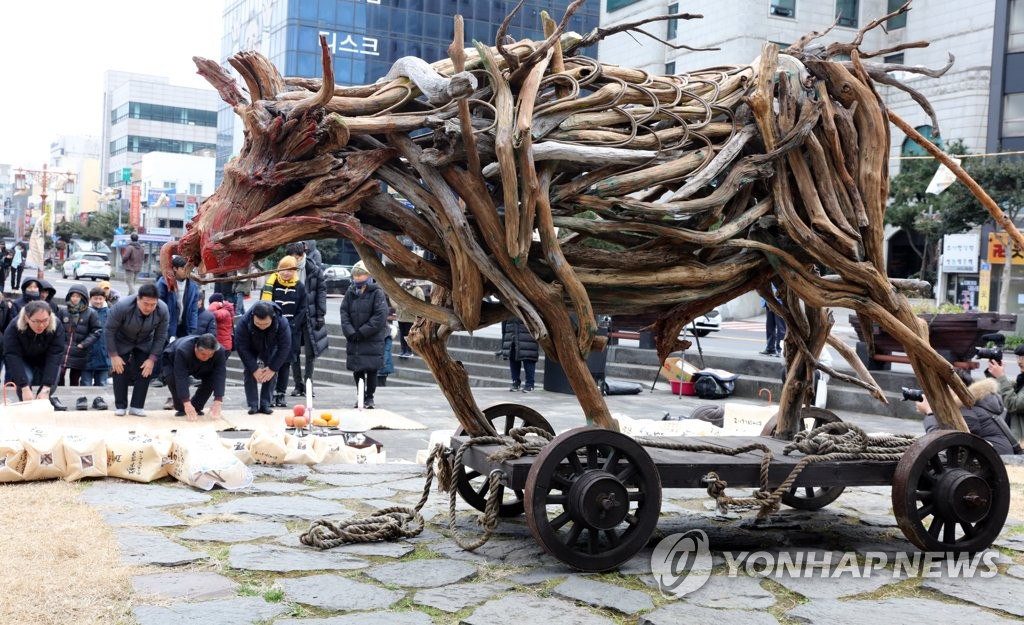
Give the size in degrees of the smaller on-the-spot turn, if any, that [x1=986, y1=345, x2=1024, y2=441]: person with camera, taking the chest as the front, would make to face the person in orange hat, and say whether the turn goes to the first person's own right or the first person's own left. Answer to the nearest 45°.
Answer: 0° — they already face them

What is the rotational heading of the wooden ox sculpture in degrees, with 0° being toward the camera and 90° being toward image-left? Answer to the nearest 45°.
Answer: approximately 90°

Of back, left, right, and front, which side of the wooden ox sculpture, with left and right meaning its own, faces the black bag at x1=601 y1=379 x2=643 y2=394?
right

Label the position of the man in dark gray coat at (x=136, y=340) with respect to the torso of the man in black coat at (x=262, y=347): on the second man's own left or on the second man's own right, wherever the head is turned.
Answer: on the second man's own right

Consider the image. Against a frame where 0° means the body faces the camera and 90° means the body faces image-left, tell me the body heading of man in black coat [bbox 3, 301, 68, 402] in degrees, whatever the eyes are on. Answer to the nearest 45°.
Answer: approximately 0°

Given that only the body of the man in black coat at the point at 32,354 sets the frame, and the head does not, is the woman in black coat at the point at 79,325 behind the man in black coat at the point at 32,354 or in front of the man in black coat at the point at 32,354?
behind

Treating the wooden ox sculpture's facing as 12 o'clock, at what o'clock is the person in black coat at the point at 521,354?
The person in black coat is roughly at 3 o'clock from the wooden ox sculpture.

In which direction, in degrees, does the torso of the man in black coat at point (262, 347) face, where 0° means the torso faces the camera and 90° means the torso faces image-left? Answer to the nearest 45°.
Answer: approximately 0°

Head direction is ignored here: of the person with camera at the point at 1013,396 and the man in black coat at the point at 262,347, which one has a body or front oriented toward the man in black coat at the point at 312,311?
the person with camera

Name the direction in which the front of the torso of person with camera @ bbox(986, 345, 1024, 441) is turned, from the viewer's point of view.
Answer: to the viewer's left
